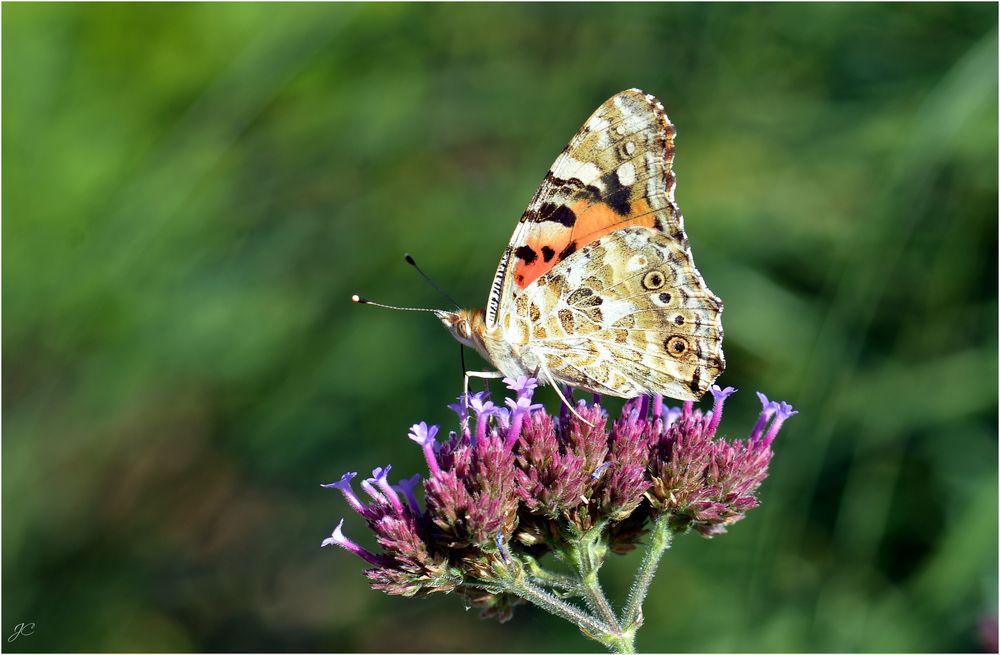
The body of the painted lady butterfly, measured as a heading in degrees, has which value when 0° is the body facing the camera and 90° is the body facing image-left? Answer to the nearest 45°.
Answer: approximately 90°
